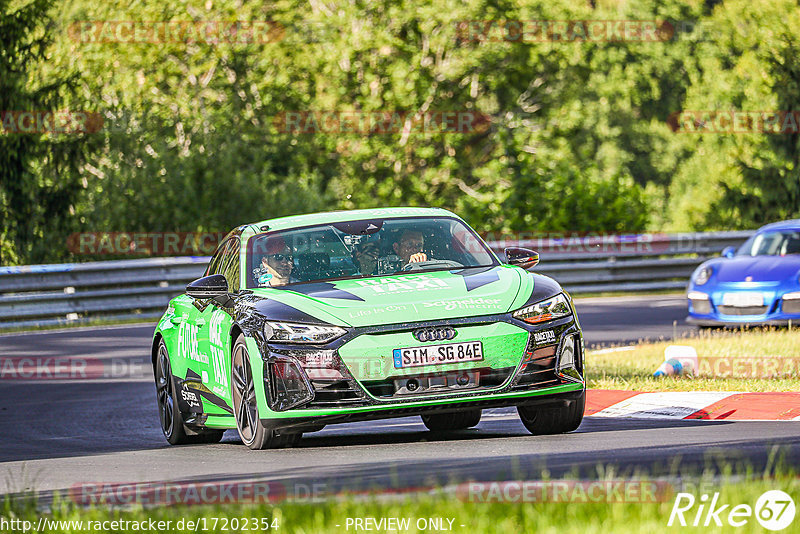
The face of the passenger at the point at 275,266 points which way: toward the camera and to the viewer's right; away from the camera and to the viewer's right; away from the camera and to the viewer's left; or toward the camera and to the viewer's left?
toward the camera and to the viewer's right

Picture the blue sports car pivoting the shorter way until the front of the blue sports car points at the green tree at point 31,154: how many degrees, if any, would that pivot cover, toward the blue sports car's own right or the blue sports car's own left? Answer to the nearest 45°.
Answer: approximately 90° to the blue sports car's own right

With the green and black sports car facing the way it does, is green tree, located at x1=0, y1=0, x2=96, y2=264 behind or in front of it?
behind

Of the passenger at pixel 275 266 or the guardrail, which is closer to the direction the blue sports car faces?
the passenger

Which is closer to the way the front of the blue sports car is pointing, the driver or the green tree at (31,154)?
the driver

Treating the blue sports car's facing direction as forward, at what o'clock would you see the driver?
The driver is roughly at 11 o'clock from the blue sports car.

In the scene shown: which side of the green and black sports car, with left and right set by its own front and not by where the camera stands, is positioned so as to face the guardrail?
back

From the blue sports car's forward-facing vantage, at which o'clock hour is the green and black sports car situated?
The green and black sports car is roughly at 11 o'clock from the blue sports car.

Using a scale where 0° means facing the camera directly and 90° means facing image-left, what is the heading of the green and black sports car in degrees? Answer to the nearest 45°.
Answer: approximately 0°

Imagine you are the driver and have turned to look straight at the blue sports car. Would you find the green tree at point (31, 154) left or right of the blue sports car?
left
